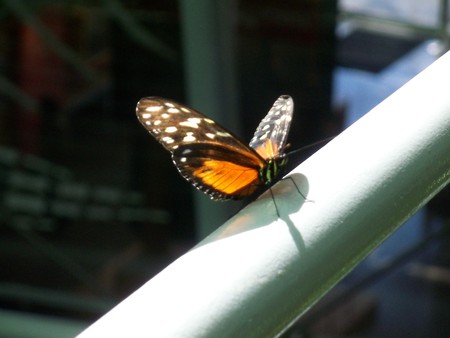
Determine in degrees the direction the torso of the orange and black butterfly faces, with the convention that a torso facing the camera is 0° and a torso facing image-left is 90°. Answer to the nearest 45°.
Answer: approximately 315°
